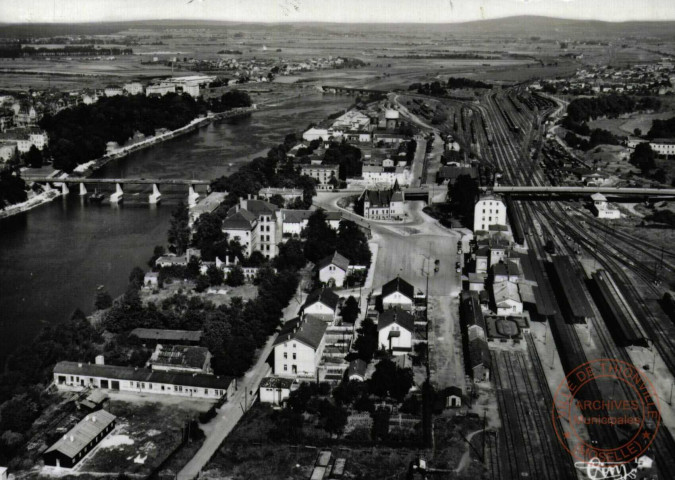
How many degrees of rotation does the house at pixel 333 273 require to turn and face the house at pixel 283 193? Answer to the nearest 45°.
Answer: approximately 180°

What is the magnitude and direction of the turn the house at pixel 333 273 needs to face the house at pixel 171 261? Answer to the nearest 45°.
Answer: approximately 90° to its right

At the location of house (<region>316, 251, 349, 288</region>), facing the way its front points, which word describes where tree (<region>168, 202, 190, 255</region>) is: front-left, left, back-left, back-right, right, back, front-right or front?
back-right

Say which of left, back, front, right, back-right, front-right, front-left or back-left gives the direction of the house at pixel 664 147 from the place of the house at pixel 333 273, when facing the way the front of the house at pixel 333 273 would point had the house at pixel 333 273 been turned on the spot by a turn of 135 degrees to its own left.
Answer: front

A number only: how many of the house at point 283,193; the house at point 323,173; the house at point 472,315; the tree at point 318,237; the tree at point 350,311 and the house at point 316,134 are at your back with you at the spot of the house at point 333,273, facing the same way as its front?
4

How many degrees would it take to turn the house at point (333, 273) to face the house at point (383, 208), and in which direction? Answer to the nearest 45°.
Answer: approximately 180°

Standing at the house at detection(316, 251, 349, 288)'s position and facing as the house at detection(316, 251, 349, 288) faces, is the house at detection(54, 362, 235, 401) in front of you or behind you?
in front

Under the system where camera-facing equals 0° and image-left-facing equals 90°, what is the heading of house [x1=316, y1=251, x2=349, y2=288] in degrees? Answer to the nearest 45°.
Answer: approximately 0°

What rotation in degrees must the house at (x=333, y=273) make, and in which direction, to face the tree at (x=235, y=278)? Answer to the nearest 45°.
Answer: approximately 90° to its right

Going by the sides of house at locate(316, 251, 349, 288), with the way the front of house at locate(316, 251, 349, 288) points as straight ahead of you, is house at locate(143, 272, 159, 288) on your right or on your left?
on your right

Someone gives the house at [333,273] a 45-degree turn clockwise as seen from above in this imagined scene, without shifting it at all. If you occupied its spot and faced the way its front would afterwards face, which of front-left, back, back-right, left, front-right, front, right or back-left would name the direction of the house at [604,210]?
back

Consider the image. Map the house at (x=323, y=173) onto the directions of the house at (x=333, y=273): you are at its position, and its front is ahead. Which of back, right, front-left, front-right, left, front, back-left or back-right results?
back

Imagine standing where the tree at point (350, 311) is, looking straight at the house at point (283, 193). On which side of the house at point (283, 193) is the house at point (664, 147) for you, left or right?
right

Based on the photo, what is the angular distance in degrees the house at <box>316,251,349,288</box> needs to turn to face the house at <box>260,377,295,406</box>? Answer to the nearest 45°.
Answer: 0° — it already faces it

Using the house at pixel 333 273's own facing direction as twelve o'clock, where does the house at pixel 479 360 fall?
the house at pixel 479 360 is roughly at 11 o'clock from the house at pixel 333 273.
